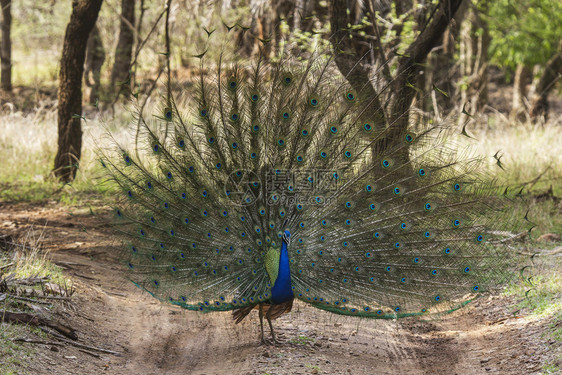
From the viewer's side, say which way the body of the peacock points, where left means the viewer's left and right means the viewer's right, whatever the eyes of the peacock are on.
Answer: facing the viewer and to the right of the viewer

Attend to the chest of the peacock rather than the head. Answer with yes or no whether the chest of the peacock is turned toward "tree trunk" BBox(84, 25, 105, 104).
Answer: no

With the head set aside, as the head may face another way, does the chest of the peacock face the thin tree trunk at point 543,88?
no

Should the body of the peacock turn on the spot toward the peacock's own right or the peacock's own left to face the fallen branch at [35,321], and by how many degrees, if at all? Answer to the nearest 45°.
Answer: approximately 135° to the peacock's own right

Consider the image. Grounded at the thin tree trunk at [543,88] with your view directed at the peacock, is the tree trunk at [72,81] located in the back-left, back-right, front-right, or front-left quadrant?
front-right

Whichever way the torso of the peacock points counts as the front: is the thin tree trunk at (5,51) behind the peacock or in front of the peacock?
behind

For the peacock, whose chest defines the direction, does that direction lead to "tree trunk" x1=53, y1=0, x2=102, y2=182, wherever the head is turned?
no

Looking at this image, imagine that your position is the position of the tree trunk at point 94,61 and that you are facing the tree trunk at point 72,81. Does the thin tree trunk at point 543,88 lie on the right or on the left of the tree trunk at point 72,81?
left

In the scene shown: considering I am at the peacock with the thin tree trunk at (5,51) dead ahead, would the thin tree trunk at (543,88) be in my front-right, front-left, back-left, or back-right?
front-right

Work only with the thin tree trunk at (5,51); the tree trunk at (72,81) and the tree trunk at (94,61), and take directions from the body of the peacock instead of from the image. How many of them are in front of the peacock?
0

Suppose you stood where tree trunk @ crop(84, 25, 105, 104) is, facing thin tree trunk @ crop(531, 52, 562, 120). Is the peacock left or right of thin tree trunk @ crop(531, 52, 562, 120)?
right

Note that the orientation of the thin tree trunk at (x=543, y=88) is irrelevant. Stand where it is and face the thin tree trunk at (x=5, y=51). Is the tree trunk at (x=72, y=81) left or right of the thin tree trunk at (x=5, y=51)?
left

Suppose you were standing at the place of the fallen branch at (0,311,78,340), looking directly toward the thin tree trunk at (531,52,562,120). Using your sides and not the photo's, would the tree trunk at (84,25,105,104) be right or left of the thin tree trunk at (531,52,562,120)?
left
